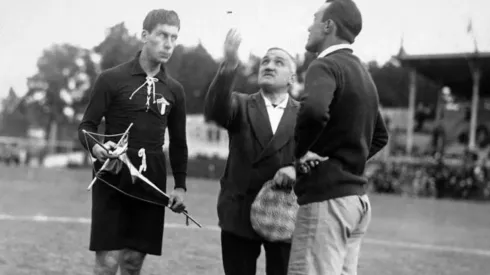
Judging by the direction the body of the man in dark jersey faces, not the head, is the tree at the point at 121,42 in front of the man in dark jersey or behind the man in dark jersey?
behind

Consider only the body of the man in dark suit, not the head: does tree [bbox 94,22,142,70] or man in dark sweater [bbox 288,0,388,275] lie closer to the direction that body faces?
the man in dark sweater

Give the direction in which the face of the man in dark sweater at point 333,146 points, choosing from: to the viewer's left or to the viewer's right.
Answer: to the viewer's left

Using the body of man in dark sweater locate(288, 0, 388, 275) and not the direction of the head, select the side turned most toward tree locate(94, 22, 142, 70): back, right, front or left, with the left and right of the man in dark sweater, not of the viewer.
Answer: front

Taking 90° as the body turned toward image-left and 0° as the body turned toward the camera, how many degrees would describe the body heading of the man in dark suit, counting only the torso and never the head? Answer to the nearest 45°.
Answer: approximately 0°

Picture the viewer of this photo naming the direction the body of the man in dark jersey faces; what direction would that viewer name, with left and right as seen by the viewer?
facing the viewer and to the right of the viewer

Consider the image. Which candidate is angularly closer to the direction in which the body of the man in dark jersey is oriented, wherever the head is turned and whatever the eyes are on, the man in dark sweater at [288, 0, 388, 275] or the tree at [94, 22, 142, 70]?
the man in dark sweater

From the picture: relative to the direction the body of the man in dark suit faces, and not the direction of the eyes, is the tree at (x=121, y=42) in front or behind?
behind

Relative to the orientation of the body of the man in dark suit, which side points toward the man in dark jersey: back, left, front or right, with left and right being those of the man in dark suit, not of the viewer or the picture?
right

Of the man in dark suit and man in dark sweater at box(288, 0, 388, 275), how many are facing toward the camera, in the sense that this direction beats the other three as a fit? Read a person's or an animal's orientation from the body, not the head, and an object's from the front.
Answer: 1

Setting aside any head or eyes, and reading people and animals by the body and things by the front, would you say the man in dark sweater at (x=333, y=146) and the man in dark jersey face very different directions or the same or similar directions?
very different directions

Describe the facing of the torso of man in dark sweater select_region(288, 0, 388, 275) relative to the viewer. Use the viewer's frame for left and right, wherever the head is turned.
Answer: facing away from the viewer and to the left of the viewer
